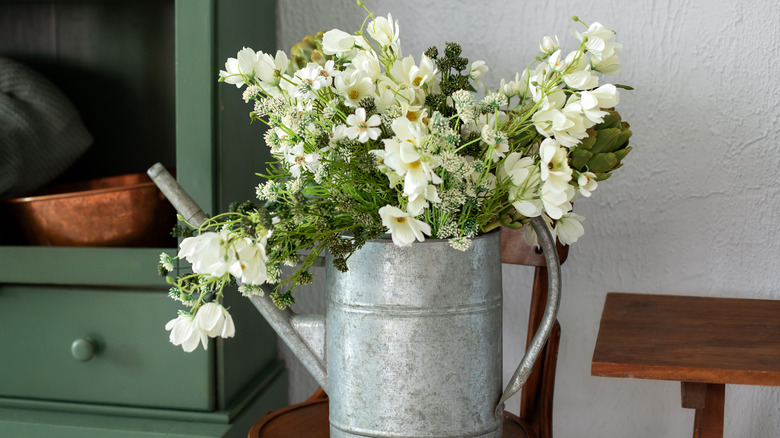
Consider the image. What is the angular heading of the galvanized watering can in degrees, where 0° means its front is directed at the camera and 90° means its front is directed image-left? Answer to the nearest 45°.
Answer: approximately 90°

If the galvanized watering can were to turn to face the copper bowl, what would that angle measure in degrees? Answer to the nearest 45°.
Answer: approximately 45° to its right

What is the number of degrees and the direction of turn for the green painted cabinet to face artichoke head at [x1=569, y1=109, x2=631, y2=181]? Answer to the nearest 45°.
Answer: approximately 90° to its left
